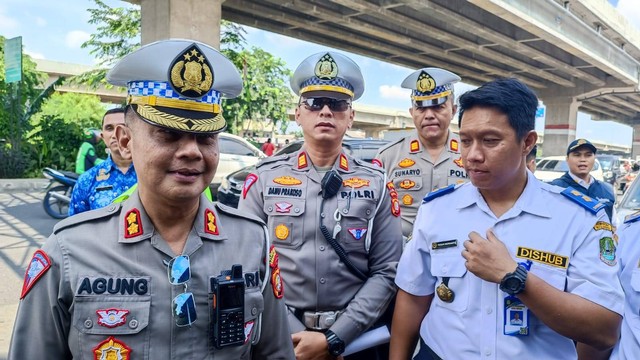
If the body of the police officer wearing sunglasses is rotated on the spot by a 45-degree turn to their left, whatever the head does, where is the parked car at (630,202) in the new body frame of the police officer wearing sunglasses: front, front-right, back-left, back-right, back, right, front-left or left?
left

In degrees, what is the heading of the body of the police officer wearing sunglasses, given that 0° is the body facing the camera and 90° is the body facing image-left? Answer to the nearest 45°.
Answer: approximately 0°

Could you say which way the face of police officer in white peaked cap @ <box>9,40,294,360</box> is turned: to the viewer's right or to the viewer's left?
to the viewer's right
